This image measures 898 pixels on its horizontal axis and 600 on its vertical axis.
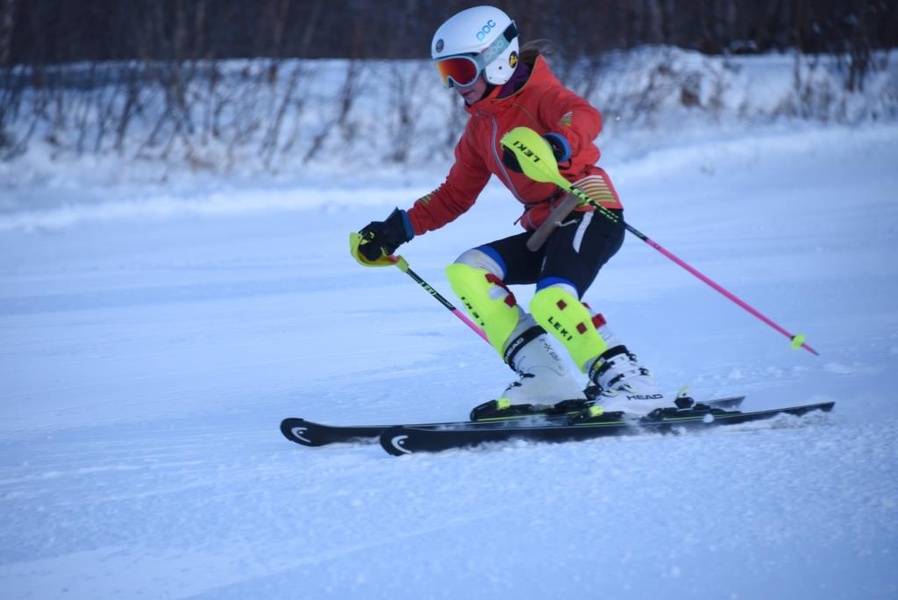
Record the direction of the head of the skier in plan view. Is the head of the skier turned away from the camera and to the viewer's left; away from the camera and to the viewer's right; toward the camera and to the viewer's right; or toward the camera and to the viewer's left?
toward the camera and to the viewer's left

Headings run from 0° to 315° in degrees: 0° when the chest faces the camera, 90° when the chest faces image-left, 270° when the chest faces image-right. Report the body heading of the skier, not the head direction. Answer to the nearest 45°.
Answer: approximately 45°
